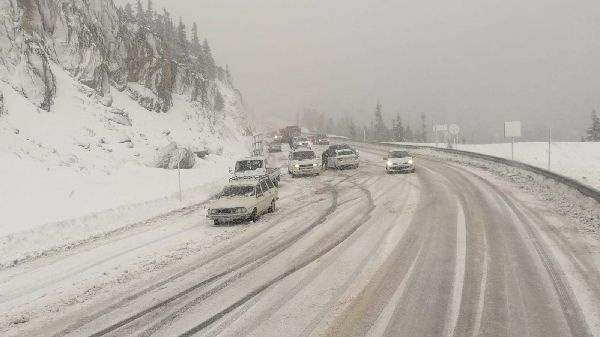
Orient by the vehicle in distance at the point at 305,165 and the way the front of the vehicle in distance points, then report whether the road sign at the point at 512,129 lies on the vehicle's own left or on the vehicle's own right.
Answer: on the vehicle's own left

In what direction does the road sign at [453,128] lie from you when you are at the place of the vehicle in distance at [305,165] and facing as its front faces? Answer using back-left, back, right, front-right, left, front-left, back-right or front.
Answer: back-left

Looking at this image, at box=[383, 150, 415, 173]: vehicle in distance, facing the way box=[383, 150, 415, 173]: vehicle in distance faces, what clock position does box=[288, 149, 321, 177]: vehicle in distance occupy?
box=[288, 149, 321, 177]: vehicle in distance is roughly at 3 o'clock from box=[383, 150, 415, 173]: vehicle in distance.

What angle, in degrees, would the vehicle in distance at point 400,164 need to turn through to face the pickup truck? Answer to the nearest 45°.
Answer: approximately 45° to its right

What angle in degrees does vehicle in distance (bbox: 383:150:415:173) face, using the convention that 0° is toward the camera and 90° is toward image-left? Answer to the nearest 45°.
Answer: approximately 0°

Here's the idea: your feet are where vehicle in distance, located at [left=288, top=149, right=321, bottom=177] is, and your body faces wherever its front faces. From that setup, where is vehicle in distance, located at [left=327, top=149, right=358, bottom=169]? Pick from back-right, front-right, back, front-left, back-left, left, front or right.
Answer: back-left

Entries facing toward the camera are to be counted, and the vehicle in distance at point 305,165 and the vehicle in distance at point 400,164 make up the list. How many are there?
2
